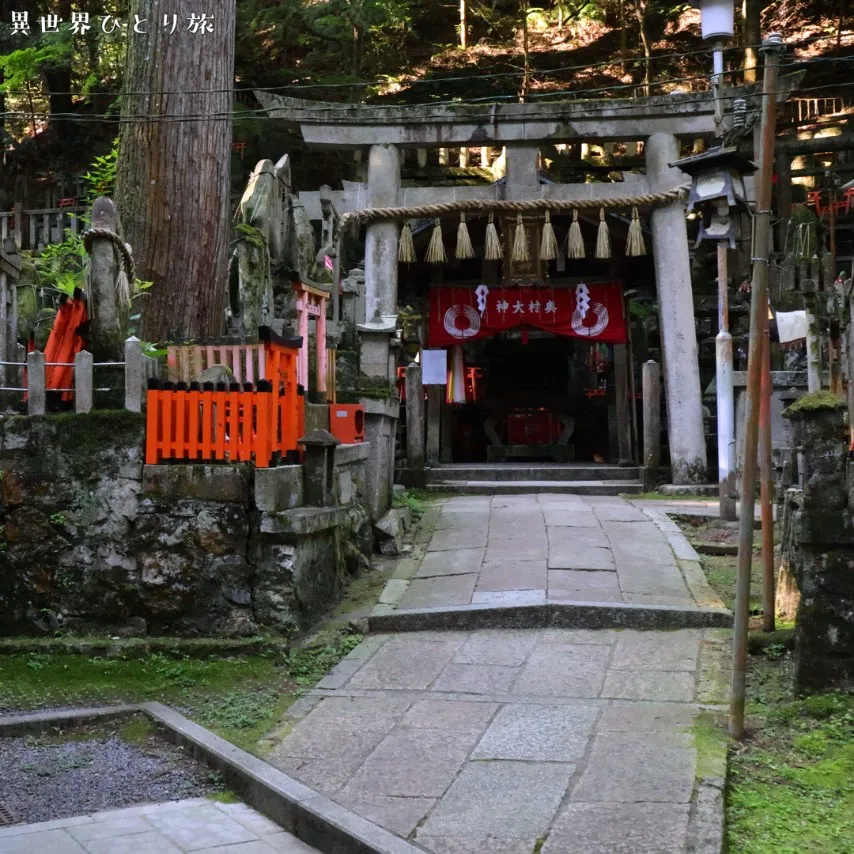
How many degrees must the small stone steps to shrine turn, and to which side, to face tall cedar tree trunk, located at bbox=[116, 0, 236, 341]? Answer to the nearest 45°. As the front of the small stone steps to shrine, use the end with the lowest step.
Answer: approximately 45° to its right

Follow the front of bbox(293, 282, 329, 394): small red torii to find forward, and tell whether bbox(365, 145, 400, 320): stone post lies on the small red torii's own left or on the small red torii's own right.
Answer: on the small red torii's own left

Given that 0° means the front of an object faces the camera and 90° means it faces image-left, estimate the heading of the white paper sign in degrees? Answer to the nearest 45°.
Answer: approximately 0°

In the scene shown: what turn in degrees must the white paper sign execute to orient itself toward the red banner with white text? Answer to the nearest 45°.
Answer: approximately 90° to its left

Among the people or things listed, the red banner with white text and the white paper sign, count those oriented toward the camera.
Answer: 2

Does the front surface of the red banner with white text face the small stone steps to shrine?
yes

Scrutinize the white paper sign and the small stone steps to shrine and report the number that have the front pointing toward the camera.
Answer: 2

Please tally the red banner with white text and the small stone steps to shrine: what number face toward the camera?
2

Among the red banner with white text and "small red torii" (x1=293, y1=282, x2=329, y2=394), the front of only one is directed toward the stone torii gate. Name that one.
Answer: the red banner with white text

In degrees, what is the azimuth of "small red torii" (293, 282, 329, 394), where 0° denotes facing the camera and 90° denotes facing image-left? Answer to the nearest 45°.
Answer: approximately 315°
